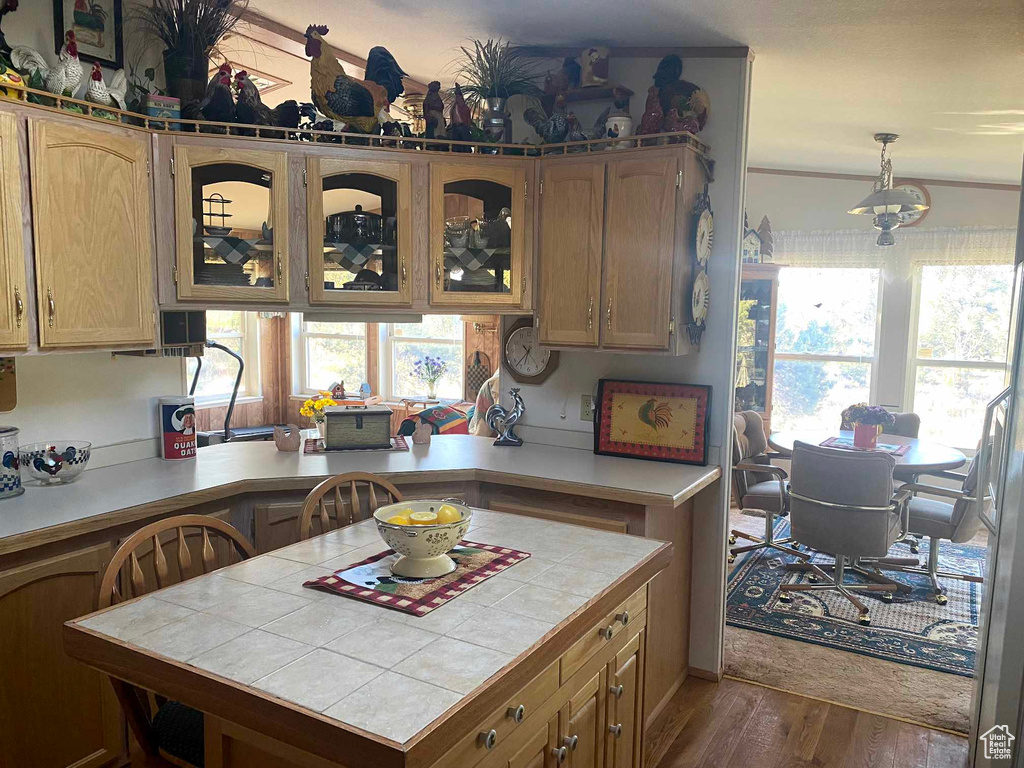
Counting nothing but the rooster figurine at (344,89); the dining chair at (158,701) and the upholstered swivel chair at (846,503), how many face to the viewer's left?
1

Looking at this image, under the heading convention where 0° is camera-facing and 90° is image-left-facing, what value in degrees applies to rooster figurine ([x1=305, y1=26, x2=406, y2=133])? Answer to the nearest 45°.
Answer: approximately 90°

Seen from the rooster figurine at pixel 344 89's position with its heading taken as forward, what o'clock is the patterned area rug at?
The patterned area rug is roughly at 6 o'clock from the rooster figurine.

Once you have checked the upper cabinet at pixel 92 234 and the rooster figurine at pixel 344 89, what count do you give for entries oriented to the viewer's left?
1

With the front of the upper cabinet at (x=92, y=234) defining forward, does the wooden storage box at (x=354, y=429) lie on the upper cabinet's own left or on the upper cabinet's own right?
on the upper cabinet's own left

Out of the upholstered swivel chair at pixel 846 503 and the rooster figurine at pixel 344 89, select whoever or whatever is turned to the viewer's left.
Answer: the rooster figurine

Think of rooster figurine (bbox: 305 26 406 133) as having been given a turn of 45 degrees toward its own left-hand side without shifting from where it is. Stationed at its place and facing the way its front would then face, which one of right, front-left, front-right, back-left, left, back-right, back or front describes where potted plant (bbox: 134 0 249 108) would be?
front-right

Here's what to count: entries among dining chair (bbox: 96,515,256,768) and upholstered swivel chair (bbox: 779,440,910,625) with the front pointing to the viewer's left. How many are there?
0

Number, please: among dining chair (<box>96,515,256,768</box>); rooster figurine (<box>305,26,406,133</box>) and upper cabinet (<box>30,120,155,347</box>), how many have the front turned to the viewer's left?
1

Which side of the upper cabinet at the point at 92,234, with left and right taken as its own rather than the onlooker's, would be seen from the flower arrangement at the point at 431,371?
left

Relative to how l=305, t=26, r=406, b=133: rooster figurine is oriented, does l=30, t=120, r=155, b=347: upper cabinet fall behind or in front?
in front
